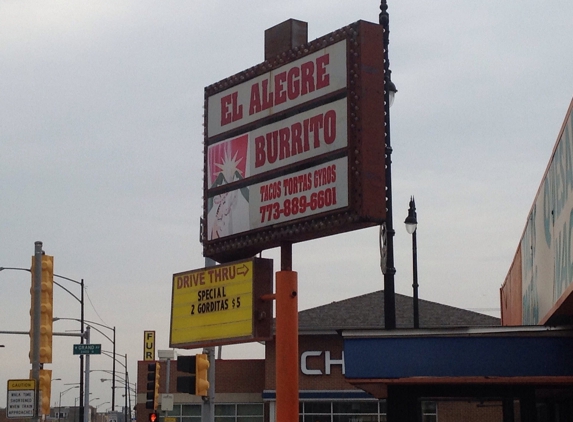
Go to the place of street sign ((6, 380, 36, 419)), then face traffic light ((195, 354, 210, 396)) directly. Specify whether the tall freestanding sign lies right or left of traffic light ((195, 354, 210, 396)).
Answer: right

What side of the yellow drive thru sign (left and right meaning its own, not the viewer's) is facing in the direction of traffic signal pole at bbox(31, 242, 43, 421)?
right

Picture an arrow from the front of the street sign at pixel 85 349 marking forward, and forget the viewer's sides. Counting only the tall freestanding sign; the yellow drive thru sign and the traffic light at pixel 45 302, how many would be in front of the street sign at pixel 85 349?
3

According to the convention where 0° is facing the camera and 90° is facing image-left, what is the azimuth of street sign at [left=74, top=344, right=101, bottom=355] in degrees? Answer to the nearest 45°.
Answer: approximately 0°
